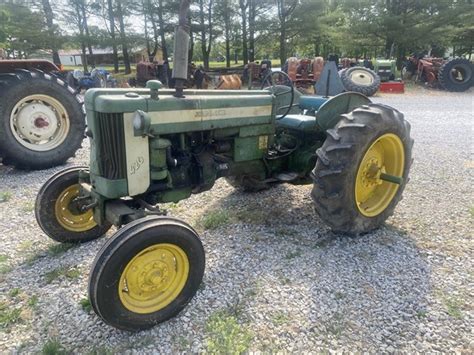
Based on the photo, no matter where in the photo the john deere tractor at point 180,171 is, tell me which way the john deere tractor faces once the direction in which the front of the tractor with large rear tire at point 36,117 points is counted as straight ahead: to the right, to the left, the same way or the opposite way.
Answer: the same way

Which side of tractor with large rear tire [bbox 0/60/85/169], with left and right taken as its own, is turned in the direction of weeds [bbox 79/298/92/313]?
left

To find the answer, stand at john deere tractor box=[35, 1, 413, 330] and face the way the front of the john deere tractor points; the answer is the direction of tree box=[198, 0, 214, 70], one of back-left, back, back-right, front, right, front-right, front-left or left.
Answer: back-right

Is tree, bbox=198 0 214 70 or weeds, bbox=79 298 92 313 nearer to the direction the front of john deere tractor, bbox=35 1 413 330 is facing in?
the weeds

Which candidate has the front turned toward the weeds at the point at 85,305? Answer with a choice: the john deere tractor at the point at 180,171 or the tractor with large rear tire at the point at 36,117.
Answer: the john deere tractor

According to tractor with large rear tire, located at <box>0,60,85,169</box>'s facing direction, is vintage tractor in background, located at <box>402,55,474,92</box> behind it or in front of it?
behind

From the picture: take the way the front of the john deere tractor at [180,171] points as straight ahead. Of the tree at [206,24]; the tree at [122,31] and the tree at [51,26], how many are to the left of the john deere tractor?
0

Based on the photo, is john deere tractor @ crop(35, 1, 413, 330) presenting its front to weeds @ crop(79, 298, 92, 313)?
yes

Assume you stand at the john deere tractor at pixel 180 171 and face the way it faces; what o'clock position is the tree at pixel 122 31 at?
The tree is roughly at 4 o'clock from the john deere tractor.

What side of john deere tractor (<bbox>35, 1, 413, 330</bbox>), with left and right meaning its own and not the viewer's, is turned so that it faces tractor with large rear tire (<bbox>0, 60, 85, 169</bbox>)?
right

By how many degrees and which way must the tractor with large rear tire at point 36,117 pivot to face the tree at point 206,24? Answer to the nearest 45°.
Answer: approximately 135° to its right

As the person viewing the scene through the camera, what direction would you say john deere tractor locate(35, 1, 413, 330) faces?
facing the viewer and to the left of the viewer

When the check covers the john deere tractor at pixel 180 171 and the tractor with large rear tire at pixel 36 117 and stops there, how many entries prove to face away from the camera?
0

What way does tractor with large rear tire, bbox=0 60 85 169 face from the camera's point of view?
to the viewer's left

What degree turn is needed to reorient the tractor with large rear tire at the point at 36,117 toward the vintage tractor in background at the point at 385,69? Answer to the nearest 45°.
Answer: approximately 135° to its right

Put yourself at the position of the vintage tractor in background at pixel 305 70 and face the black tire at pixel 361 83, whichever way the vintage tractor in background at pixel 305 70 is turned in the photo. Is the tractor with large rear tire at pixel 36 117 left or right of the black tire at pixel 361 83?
right
